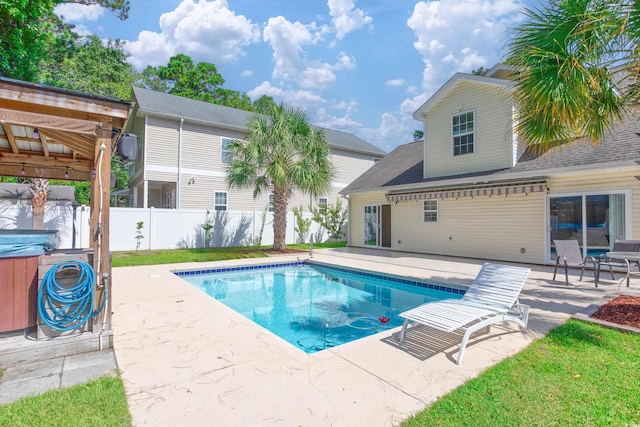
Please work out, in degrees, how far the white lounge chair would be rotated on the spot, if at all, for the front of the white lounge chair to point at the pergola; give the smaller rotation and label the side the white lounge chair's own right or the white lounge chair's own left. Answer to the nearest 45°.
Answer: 0° — it already faces it

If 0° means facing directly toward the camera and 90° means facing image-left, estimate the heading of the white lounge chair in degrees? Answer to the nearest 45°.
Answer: approximately 45°

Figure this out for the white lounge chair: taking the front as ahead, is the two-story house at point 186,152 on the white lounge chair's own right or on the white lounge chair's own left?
on the white lounge chair's own right

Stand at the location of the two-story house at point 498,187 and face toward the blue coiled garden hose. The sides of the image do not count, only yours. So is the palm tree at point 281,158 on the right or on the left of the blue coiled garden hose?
right

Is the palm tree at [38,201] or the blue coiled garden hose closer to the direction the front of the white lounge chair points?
the blue coiled garden hose

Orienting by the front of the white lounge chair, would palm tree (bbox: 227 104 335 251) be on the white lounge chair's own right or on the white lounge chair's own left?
on the white lounge chair's own right

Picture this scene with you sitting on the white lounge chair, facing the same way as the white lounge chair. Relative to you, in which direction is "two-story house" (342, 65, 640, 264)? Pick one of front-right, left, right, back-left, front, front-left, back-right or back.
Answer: back-right

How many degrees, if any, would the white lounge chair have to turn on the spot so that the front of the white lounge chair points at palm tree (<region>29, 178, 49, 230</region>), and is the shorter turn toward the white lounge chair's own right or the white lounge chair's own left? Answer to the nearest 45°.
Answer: approximately 45° to the white lounge chair's own right

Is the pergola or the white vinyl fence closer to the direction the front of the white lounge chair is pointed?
the pergola
